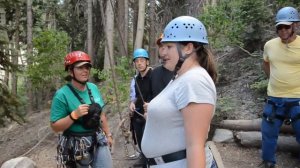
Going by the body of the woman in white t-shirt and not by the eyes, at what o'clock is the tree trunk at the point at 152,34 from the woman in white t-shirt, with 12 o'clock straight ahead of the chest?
The tree trunk is roughly at 3 o'clock from the woman in white t-shirt.

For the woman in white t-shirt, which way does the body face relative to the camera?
to the viewer's left

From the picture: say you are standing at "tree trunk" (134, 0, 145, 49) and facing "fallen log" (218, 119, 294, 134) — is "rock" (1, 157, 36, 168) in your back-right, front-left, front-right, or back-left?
front-right

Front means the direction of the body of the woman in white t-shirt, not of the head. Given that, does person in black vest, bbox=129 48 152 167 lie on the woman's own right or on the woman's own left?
on the woman's own right

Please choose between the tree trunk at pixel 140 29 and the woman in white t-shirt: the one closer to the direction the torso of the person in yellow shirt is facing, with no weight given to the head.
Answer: the woman in white t-shirt

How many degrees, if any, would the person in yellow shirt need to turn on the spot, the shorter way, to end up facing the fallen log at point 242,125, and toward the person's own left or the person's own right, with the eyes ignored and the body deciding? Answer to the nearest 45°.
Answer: approximately 135° to the person's own right

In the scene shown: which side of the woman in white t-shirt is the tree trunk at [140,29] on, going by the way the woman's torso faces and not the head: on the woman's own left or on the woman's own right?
on the woman's own right

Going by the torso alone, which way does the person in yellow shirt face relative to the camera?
toward the camera

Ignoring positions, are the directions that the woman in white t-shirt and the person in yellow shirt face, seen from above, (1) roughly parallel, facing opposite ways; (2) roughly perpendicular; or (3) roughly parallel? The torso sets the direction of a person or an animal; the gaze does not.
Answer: roughly perpendicular

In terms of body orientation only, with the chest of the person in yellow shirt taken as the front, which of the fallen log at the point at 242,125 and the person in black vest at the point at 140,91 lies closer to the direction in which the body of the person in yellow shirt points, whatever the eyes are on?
the person in black vest

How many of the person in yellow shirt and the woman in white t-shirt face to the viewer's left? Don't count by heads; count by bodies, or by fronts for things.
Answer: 1
